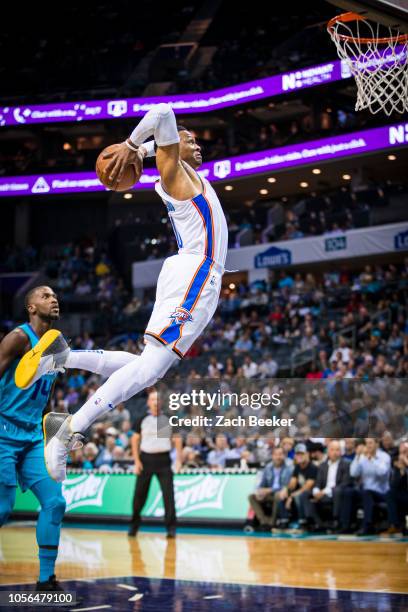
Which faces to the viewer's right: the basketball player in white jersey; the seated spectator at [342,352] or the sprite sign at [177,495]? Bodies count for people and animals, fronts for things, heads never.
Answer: the basketball player in white jersey

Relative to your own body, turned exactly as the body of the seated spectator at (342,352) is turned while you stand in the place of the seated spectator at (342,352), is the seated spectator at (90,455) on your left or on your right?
on your right

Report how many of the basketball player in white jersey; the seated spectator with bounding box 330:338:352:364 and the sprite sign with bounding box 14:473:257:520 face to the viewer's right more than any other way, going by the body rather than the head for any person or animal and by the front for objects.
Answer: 1

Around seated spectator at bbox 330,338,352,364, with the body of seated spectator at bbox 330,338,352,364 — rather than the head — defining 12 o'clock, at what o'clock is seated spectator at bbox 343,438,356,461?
seated spectator at bbox 343,438,356,461 is roughly at 12 o'clock from seated spectator at bbox 330,338,352,364.

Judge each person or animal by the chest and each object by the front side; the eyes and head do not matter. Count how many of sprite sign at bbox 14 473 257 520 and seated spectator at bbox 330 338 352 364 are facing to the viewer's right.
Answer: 0

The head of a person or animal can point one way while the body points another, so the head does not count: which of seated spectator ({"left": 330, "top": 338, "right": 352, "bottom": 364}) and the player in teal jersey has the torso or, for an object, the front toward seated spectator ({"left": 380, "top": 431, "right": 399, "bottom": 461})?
seated spectator ({"left": 330, "top": 338, "right": 352, "bottom": 364})

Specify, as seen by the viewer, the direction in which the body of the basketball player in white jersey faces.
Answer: to the viewer's right

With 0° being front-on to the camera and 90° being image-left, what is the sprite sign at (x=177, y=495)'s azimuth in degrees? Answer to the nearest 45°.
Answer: approximately 0°

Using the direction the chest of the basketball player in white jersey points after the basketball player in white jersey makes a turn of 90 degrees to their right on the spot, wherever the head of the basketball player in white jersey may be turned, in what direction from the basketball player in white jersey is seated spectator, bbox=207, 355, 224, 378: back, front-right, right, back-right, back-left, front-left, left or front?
back

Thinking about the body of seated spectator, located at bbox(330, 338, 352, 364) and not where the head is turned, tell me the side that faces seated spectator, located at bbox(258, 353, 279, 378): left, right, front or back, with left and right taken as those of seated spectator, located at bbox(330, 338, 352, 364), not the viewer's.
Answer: right

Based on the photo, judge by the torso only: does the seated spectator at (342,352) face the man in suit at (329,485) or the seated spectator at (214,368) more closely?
the man in suit
